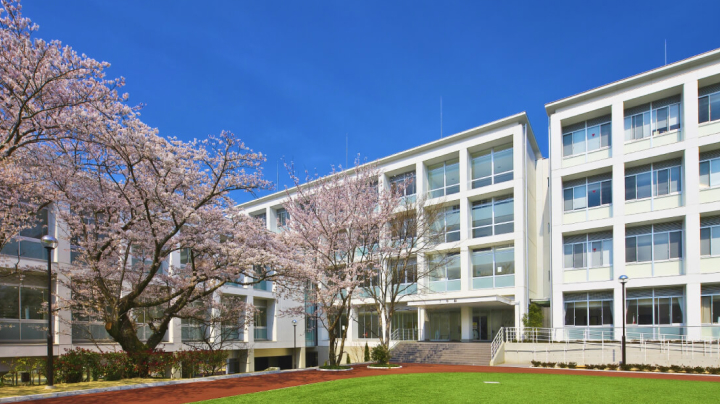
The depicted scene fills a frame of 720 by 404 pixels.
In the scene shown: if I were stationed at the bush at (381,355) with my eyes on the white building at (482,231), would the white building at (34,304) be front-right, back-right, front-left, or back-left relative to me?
back-left

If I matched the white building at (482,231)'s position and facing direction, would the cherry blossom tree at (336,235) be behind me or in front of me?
in front

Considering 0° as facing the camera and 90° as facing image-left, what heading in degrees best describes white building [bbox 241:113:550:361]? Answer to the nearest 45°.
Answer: approximately 45°

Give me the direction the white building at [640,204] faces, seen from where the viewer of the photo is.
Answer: facing the viewer and to the left of the viewer

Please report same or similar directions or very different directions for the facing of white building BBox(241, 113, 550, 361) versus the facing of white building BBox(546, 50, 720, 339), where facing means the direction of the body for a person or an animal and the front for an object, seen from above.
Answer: same or similar directions

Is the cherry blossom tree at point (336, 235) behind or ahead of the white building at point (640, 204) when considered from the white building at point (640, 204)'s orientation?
ahead

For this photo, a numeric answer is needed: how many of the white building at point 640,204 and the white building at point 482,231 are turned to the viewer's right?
0
